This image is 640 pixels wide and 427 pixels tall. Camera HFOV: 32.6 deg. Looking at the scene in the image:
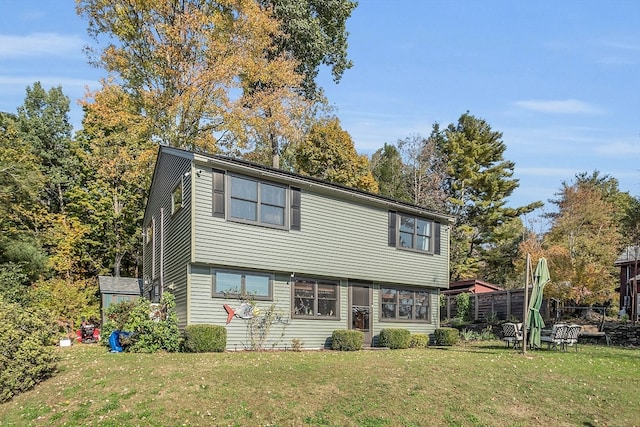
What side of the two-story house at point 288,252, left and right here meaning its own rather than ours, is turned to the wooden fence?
left

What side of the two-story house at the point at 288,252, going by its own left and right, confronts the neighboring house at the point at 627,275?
left

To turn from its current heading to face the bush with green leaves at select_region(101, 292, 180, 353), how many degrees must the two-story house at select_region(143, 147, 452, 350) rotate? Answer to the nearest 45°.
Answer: approximately 90° to its right

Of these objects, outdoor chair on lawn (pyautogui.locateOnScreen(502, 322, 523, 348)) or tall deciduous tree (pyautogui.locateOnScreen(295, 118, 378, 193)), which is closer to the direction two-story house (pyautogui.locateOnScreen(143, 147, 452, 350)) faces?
the outdoor chair on lawn

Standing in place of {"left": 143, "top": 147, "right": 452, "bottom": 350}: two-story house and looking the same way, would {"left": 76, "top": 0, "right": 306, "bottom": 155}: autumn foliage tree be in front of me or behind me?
behind

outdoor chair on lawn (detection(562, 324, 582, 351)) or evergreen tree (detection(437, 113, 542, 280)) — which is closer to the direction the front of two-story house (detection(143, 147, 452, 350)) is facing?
the outdoor chair on lawn

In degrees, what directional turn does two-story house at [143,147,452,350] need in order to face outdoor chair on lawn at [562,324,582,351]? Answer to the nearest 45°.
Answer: approximately 45° to its left

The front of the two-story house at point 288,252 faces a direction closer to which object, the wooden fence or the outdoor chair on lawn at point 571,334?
the outdoor chair on lawn

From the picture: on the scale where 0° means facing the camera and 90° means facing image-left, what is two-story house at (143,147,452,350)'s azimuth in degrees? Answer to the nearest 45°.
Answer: approximately 315°
